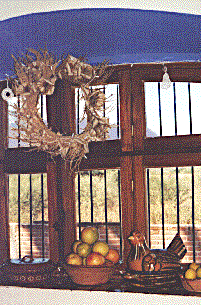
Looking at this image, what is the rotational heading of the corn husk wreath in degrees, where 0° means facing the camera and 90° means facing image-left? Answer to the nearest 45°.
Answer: approximately 0°

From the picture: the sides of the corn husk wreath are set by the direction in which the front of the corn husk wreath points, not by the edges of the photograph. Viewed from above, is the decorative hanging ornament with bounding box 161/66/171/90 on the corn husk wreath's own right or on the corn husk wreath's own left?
on the corn husk wreath's own left
